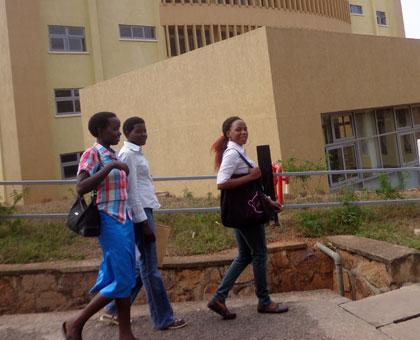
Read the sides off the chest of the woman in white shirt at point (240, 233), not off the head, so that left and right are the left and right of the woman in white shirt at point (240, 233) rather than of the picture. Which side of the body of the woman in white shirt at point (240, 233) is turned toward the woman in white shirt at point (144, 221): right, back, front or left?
back

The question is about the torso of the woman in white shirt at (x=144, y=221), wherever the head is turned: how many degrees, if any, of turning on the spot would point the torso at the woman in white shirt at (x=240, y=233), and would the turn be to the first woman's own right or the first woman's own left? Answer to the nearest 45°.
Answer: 0° — they already face them

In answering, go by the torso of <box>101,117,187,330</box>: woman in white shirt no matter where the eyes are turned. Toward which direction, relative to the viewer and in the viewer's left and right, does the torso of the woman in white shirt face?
facing to the right of the viewer

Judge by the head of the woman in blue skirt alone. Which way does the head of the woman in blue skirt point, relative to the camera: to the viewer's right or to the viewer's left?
to the viewer's right

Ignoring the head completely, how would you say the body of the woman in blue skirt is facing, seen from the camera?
to the viewer's right

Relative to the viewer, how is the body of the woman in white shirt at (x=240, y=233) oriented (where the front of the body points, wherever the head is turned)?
to the viewer's right

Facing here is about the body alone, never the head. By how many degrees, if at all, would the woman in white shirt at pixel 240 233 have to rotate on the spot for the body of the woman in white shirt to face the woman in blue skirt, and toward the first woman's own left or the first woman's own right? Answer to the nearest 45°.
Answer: approximately 135° to the first woman's own right
